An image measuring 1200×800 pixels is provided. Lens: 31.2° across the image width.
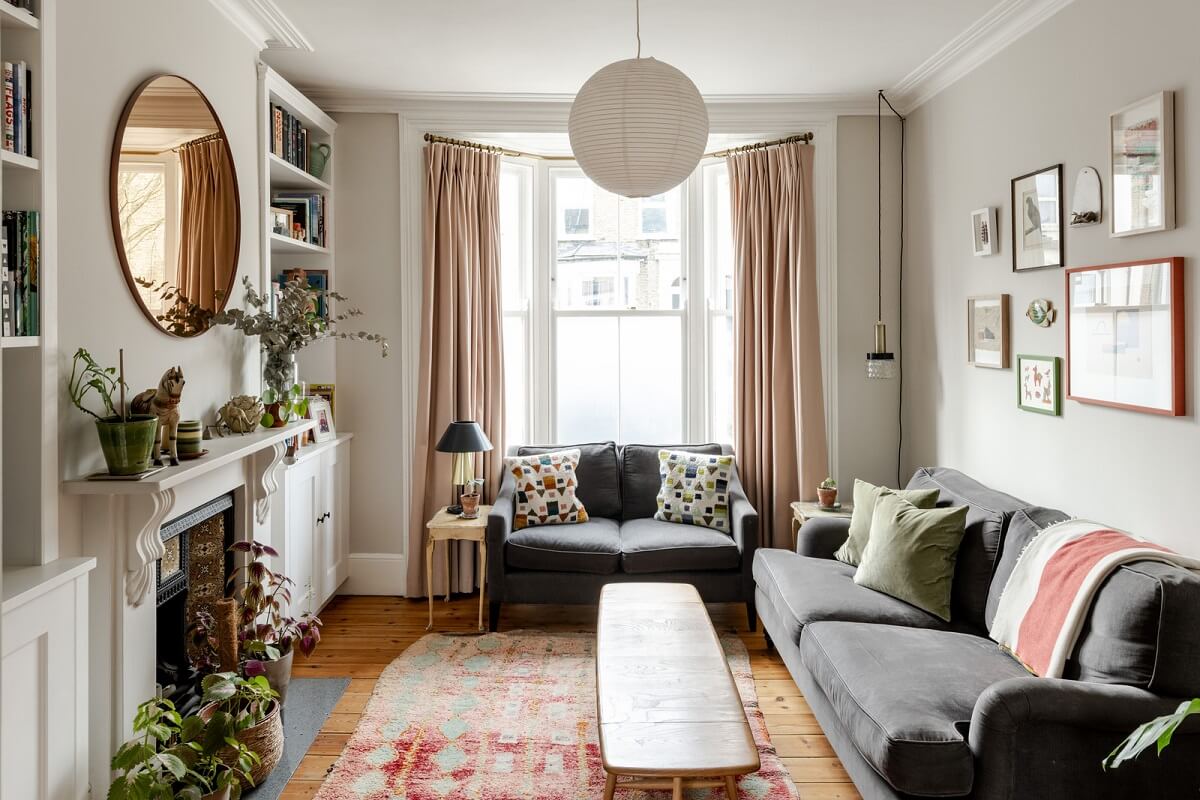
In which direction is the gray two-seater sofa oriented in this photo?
toward the camera

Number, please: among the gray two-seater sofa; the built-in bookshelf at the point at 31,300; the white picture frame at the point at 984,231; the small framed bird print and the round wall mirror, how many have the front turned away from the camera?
0

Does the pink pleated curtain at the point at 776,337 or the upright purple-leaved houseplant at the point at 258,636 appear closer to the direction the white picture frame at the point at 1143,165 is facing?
the upright purple-leaved houseplant

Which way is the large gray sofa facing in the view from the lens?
facing the viewer and to the left of the viewer

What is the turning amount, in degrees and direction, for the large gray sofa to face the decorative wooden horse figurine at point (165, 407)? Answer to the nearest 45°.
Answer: approximately 45° to its right

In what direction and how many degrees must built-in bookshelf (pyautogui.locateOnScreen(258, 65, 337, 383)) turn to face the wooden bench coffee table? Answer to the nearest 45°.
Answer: approximately 45° to its right

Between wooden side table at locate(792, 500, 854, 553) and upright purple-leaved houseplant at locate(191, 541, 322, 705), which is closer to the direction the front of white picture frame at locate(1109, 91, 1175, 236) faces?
the upright purple-leaved houseplant

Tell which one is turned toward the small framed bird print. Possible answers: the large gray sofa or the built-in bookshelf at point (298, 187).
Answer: the built-in bookshelf
